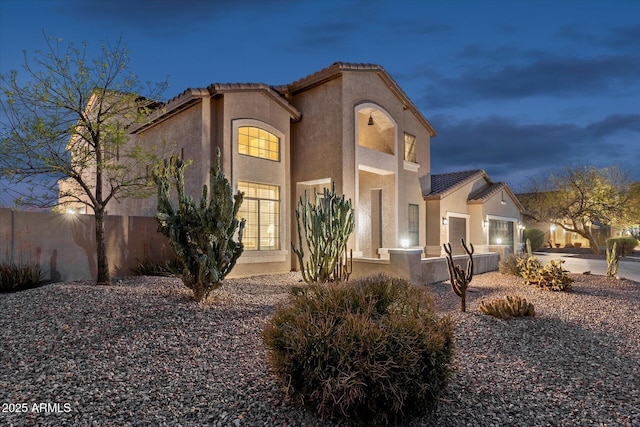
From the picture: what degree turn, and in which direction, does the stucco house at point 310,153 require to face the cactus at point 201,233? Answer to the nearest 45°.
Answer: approximately 45° to its right

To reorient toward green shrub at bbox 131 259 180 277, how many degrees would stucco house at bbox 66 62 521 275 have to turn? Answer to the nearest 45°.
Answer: approximately 90° to its right

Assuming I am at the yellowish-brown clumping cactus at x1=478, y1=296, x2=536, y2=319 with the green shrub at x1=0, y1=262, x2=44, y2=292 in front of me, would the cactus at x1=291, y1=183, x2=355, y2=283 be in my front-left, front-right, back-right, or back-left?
front-right

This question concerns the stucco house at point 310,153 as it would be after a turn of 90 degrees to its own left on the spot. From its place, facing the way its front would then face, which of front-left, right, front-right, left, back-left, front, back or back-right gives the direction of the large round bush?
back-right

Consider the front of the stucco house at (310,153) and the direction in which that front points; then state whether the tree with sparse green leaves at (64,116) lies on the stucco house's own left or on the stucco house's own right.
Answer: on the stucco house's own right

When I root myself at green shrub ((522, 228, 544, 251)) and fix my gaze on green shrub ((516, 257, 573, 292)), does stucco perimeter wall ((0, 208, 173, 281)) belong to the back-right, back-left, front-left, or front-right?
front-right

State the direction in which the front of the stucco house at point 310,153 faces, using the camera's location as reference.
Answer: facing the viewer and to the right of the viewer

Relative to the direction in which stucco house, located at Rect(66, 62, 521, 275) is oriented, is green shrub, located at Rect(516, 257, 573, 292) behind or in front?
in front

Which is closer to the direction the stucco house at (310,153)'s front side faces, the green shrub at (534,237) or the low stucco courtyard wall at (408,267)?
the low stucco courtyard wall

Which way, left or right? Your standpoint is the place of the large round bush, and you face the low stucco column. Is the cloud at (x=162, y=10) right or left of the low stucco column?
left

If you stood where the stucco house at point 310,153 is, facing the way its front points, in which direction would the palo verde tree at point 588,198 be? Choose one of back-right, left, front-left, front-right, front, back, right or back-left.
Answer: left

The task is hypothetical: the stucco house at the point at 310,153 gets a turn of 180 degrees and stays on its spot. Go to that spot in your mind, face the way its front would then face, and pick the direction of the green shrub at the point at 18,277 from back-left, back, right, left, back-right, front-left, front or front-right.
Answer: left

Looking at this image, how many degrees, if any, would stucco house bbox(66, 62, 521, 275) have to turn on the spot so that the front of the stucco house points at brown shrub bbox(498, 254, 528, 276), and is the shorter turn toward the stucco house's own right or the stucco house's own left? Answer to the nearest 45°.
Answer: approximately 45° to the stucco house's own left

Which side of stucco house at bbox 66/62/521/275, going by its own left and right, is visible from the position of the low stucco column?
front
